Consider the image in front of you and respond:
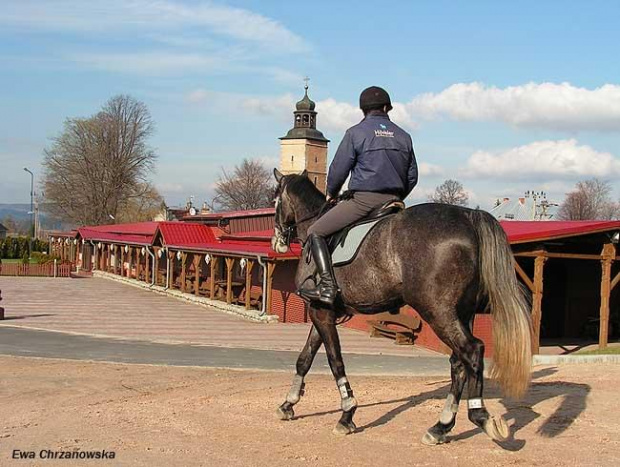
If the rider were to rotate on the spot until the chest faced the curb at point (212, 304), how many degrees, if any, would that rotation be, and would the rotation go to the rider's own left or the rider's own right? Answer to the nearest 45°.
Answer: approximately 45° to the rider's own right

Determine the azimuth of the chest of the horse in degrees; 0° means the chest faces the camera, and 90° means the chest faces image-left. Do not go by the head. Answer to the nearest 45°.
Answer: approximately 135°

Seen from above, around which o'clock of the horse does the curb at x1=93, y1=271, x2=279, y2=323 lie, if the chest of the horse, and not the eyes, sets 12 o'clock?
The curb is roughly at 1 o'clock from the horse.

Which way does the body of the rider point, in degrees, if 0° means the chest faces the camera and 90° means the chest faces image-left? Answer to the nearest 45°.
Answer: approximately 135°
